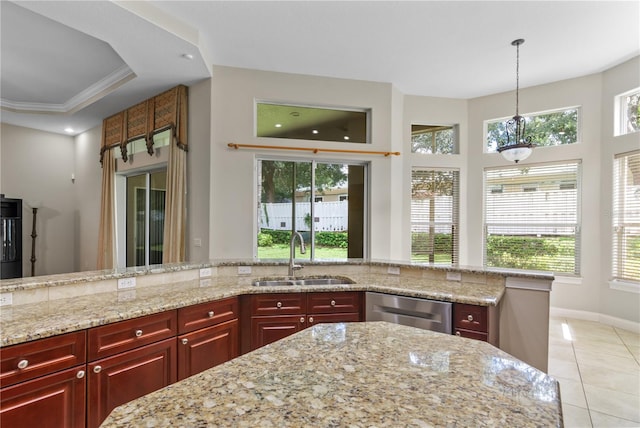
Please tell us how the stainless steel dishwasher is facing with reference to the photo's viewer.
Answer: facing the viewer and to the left of the viewer

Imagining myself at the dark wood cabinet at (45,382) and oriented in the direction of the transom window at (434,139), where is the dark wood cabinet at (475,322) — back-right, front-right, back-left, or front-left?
front-right

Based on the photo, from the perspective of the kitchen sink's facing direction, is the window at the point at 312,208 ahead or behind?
behind

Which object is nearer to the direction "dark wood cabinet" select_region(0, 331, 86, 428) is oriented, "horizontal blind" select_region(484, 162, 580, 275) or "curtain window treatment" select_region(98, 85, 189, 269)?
the horizontal blind

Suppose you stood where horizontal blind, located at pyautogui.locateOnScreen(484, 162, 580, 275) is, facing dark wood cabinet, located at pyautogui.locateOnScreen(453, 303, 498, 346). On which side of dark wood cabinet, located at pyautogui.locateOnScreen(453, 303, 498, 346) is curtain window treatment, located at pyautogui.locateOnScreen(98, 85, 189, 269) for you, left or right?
right

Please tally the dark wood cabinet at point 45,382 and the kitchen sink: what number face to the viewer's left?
0

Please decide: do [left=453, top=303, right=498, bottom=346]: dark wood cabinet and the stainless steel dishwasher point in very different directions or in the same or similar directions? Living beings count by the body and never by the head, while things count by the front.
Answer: same or similar directions

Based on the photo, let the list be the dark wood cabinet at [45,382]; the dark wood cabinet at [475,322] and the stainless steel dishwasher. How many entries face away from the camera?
0

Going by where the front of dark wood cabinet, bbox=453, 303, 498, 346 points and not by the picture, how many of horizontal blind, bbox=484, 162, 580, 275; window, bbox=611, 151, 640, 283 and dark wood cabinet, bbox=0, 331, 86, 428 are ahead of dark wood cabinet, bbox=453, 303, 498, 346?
1

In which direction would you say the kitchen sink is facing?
toward the camera

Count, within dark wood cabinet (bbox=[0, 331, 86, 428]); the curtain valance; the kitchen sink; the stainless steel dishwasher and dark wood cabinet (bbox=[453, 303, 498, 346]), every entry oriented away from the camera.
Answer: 0

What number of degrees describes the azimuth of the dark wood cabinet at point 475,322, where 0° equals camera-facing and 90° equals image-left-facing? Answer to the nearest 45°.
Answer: approximately 45°

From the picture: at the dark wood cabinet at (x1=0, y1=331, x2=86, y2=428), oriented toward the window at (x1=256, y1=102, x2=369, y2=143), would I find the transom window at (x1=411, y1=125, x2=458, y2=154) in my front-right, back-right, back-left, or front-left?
front-right

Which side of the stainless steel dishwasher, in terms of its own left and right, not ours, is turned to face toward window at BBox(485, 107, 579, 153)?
back

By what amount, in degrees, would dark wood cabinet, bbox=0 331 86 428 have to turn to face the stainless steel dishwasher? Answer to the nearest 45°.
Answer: approximately 45° to its left

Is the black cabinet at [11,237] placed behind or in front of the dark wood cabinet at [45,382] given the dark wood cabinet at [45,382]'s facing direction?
behind
